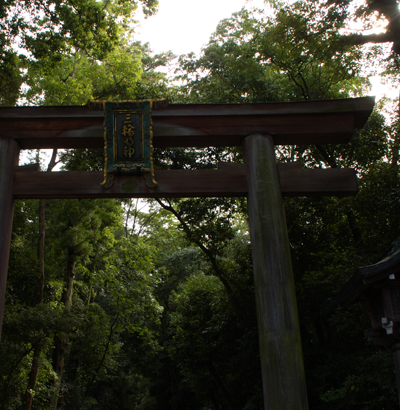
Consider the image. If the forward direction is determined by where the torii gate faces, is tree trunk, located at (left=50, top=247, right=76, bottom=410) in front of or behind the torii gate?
behind

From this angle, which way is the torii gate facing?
toward the camera
